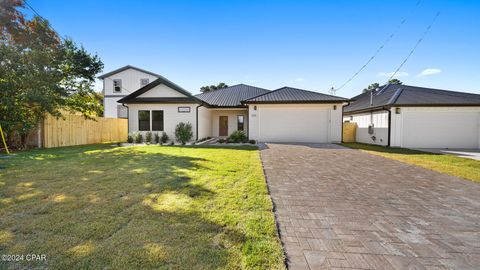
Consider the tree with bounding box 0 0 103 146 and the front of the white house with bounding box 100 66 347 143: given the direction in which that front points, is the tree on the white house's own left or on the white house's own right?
on the white house's own right

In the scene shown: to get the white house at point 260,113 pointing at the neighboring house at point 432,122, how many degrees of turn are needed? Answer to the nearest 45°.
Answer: approximately 90° to its left

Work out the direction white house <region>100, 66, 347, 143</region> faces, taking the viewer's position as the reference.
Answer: facing the viewer

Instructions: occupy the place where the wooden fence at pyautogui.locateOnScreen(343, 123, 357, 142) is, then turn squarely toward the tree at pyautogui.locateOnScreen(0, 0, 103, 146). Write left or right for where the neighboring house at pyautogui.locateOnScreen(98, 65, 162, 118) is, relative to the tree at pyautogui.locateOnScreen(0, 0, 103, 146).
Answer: right

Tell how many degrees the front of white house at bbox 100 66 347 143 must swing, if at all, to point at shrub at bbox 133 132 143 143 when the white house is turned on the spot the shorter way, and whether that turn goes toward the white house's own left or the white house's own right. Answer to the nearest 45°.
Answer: approximately 90° to the white house's own right

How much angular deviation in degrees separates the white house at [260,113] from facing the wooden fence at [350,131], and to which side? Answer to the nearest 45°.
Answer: approximately 90° to its left

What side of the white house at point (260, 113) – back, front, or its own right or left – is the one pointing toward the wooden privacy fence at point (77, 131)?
right

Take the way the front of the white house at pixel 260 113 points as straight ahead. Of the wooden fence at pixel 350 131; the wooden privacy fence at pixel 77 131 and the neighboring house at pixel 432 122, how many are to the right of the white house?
1

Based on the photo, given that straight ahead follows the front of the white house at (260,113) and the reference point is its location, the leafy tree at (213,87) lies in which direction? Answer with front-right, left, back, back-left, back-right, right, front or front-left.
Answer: back

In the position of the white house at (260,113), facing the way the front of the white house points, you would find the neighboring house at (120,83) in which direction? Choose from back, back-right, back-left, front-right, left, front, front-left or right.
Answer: back-right
